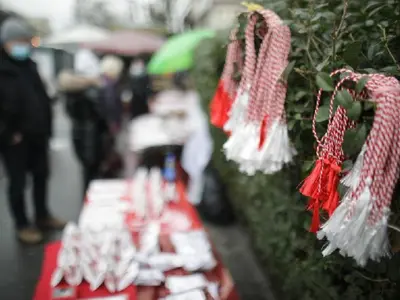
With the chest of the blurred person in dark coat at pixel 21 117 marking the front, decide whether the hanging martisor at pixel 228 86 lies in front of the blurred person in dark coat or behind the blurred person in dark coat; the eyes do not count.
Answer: in front

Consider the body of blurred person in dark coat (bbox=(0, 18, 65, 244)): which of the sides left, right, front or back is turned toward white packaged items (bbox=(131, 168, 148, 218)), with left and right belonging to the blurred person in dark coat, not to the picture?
front

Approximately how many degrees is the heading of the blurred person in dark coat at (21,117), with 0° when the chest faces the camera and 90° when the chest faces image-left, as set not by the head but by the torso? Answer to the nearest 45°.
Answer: approximately 315°

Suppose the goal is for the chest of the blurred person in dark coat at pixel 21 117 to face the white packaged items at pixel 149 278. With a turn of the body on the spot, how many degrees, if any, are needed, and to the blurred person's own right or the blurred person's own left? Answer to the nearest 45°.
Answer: approximately 45° to the blurred person's own right

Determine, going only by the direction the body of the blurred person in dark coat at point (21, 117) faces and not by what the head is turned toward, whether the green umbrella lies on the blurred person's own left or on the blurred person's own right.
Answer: on the blurred person's own left

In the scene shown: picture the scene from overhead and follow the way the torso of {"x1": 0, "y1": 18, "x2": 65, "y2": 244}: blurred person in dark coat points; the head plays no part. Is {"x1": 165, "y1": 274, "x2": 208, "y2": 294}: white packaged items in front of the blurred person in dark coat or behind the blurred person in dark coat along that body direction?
in front

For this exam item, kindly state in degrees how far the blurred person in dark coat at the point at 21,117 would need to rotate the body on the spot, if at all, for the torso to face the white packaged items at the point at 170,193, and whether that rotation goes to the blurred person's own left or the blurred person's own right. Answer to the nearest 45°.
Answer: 0° — they already face it

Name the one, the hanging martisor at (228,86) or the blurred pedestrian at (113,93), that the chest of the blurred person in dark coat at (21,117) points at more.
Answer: the hanging martisor

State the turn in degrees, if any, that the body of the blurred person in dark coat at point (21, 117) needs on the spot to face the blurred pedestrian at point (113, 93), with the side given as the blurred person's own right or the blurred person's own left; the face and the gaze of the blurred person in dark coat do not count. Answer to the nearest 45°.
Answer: approximately 90° to the blurred person's own left

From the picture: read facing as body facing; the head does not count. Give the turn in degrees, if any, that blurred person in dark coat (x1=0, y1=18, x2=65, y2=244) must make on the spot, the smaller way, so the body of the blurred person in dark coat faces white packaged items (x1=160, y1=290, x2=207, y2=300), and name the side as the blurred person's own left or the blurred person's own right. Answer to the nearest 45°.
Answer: approximately 45° to the blurred person's own right

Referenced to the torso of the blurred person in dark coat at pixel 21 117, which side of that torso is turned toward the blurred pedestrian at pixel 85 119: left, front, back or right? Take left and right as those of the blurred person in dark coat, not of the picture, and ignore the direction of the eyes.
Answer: left

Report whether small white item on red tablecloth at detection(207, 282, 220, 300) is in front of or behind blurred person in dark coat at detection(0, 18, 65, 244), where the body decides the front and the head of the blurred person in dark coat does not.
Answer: in front

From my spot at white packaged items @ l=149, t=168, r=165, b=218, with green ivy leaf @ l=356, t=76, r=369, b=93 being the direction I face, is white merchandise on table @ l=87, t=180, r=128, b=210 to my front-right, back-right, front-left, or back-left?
back-right
